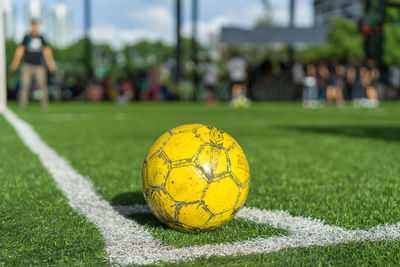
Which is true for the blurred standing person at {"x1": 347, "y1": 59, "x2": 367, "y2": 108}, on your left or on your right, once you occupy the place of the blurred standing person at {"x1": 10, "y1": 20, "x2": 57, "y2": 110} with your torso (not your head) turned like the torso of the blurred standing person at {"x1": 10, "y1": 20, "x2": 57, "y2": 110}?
on your left

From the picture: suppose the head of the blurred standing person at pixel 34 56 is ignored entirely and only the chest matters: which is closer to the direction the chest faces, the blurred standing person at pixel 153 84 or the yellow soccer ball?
the yellow soccer ball

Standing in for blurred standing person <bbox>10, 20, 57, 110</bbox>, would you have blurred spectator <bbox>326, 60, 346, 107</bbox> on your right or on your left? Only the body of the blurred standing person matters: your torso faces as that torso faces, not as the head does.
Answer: on your left

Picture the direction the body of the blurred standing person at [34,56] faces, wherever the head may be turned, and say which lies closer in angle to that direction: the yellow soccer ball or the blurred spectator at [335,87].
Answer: the yellow soccer ball

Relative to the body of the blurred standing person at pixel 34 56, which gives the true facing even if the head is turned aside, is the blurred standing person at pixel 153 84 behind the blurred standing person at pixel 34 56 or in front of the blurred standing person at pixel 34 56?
behind

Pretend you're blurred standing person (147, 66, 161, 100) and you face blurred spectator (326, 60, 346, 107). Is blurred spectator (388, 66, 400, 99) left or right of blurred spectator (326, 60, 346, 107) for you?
left

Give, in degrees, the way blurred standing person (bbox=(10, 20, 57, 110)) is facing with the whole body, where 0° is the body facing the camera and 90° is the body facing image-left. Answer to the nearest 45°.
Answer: approximately 0°

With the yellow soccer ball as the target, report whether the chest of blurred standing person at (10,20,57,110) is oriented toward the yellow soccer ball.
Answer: yes

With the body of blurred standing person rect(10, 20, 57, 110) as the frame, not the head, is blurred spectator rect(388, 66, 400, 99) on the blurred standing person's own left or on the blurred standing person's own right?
on the blurred standing person's own left

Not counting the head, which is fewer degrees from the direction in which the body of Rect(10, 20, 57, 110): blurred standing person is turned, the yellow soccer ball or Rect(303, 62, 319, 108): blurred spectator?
the yellow soccer ball
